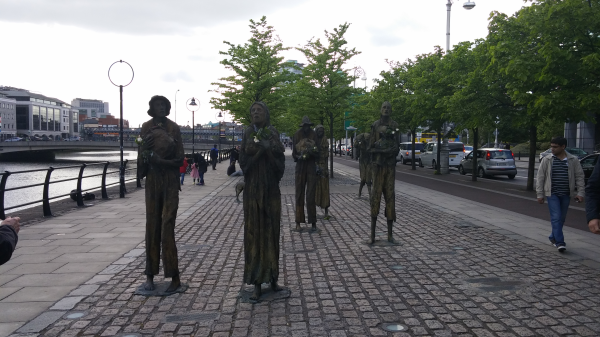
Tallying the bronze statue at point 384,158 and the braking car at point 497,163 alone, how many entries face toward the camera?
1

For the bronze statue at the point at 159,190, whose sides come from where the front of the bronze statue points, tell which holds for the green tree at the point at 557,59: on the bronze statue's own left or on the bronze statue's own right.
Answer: on the bronze statue's own left

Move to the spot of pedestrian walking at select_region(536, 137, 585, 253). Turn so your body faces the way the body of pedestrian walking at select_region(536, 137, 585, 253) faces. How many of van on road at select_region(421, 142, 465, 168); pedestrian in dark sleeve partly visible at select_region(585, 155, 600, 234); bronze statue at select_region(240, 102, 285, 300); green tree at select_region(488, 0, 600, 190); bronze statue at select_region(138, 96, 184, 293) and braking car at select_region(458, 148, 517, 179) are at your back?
3

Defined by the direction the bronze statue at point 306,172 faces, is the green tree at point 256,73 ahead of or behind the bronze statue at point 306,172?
behind

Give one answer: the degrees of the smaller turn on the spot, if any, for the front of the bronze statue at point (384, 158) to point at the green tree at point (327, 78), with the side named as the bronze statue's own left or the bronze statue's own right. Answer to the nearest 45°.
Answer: approximately 180°

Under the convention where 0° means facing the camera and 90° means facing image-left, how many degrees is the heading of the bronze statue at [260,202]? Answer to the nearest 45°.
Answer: approximately 0°

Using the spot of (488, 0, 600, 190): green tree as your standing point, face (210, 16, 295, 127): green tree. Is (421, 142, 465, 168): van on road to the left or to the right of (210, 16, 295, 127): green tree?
right

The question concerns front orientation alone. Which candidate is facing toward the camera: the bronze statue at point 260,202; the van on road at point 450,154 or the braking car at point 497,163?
the bronze statue

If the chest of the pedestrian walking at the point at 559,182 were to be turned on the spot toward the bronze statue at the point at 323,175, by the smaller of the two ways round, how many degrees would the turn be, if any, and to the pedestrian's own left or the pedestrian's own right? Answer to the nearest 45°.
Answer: approximately 90° to the pedestrian's own right

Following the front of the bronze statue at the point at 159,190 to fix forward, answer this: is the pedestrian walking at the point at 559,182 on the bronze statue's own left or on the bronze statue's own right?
on the bronze statue's own left

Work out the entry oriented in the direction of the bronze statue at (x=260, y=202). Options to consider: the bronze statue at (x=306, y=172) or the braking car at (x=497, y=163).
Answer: the bronze statue at (x=306, y=172)

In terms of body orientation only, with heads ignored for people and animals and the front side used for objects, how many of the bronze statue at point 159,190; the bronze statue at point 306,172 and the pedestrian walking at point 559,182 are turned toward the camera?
3

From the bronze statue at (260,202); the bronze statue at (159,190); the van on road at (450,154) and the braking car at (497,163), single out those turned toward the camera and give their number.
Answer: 2

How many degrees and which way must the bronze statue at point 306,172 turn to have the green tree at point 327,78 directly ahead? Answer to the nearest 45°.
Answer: approximately 180°

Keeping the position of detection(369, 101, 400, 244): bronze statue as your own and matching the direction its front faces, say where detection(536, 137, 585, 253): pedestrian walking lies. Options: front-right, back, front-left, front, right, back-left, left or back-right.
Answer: left

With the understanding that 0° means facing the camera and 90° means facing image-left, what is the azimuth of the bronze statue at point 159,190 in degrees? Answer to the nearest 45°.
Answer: approximately 0°
